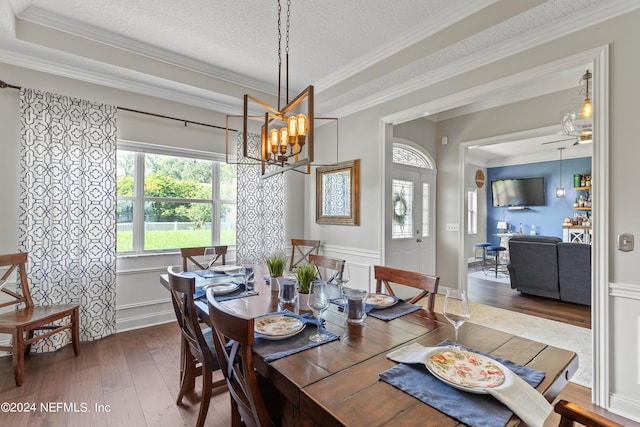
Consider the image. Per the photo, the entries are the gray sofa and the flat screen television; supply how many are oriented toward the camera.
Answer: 1

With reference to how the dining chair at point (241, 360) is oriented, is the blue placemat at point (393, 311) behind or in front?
in front

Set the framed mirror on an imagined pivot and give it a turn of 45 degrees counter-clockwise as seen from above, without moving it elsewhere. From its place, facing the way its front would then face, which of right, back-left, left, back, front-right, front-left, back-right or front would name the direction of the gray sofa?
left

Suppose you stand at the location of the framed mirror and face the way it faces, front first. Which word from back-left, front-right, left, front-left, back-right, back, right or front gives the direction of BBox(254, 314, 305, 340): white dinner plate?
front-left

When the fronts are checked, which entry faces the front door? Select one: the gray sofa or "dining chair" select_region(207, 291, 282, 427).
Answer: the dining chair

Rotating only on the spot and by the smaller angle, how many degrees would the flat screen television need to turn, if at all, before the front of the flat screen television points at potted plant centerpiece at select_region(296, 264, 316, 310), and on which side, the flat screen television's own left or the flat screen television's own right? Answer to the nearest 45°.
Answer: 0° — it already faces it

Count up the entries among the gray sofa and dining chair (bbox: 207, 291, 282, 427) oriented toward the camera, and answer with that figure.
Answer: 0

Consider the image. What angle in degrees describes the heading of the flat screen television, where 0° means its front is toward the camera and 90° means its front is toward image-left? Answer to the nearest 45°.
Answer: approximately 0°

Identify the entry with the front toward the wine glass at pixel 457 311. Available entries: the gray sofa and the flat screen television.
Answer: the flat screen television

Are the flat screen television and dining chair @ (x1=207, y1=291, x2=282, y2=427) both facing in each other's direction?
yes

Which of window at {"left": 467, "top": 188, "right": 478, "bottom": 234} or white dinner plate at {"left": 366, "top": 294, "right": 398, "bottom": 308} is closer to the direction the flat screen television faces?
the white dinner plate

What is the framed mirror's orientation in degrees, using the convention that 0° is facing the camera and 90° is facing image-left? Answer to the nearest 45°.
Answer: approximately 45°

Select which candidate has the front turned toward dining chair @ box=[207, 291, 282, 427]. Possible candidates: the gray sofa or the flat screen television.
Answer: the flat screen television

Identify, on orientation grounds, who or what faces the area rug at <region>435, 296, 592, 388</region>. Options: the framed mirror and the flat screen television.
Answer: the flat screen television

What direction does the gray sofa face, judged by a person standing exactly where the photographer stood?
facing away from the viewer and to the right of the viewer

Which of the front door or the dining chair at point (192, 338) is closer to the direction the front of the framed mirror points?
the dining chair

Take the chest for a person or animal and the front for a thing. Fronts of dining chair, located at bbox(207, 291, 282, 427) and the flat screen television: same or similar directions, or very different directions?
very different directions
